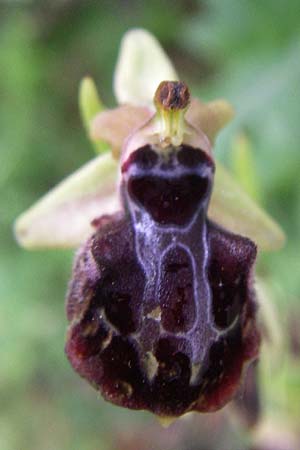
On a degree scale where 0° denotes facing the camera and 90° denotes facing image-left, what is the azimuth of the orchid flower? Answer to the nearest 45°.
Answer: approximately 0°
